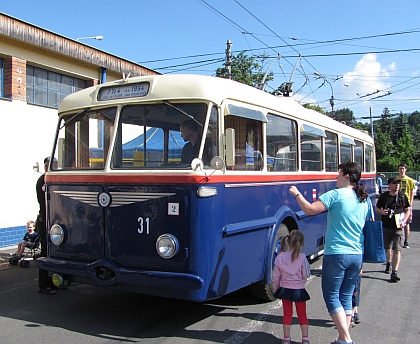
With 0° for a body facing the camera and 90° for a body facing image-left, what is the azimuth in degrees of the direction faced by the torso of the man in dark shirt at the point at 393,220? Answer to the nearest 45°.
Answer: approximately 0°

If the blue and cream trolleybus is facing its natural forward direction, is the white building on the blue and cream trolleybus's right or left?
on its right

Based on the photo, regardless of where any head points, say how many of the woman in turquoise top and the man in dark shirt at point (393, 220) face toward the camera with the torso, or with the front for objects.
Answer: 1

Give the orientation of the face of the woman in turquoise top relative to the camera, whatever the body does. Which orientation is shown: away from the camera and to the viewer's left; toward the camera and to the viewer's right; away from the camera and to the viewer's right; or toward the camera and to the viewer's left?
away from the camera and to the viewer's left

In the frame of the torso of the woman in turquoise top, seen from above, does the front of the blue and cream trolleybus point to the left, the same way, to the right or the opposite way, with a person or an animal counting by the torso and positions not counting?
to the left

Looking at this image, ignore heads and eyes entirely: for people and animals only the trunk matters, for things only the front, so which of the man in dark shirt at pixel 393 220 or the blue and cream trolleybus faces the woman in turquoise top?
the man in dark shirt

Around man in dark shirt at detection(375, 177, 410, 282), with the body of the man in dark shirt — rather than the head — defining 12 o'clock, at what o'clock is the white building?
The white building is roughly at 3 o'clock from the man in dark shirt.

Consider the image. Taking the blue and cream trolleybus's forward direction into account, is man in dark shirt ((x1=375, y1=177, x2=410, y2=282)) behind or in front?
behind

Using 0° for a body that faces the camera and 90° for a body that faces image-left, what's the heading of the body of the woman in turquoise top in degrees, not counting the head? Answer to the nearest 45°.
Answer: approximately 135°
